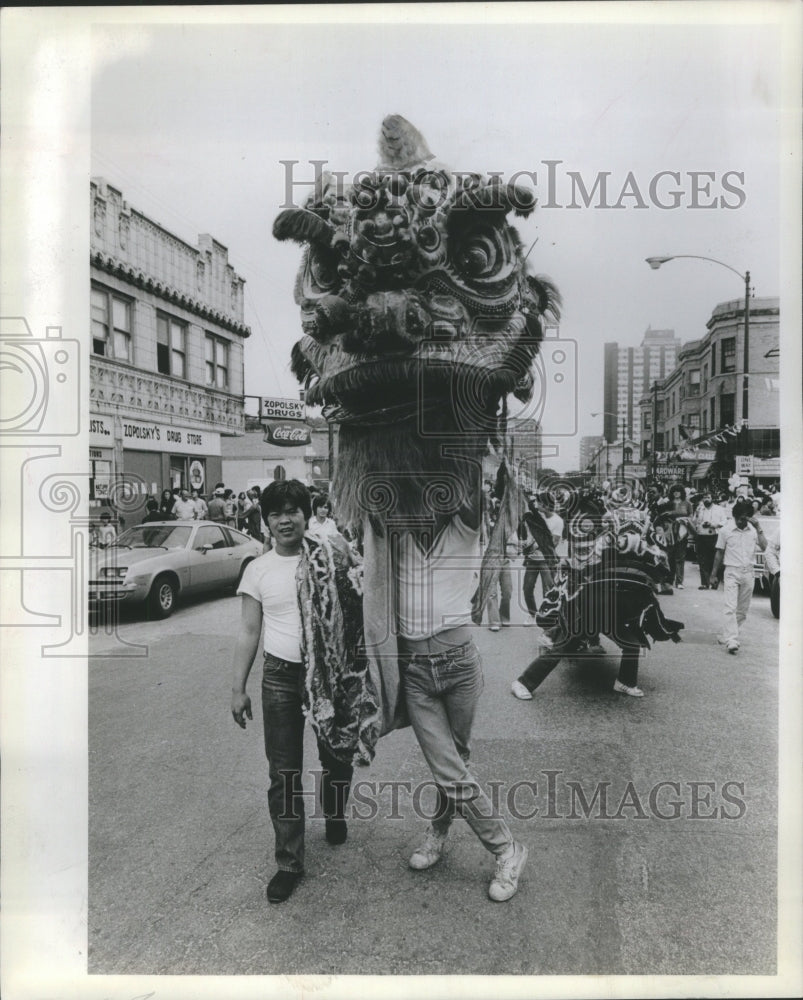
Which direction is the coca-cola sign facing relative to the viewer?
toward the camera

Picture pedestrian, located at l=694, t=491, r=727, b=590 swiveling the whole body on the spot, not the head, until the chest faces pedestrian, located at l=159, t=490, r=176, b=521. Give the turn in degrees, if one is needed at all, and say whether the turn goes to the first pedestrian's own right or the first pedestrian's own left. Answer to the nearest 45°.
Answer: approximately 45° to the first pedestrian's own right

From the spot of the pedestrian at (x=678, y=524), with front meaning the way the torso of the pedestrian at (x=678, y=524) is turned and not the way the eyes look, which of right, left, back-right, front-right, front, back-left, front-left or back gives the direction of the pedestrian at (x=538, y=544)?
front-right

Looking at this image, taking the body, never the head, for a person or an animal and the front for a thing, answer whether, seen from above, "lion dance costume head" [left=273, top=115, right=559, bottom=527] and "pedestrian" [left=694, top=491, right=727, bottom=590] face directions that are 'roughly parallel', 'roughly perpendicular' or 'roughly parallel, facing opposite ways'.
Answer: roughly parallel

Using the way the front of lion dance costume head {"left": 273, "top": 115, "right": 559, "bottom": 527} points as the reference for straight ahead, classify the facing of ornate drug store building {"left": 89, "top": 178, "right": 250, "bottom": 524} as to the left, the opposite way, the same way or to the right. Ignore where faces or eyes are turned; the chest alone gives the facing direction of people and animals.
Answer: to the left

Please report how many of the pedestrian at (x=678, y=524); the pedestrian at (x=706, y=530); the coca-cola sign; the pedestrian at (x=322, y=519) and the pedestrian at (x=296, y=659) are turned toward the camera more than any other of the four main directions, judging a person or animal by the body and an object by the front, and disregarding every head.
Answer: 5

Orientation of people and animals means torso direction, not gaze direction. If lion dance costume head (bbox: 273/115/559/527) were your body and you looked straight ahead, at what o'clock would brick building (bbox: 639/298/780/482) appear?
The brick building is roughly at 7 o'clock from the lion dance costume head.

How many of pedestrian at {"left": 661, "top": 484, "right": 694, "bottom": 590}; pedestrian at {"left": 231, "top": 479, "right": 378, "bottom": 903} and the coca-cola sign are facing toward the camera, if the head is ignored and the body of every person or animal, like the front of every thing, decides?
3

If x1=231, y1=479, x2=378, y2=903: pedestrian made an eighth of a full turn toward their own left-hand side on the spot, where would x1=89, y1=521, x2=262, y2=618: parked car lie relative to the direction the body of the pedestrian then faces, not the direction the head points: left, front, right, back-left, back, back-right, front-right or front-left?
back

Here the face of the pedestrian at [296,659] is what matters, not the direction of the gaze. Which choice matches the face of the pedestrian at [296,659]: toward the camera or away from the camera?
toward the camera

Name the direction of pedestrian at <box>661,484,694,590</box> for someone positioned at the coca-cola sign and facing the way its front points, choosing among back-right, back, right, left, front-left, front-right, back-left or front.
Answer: left

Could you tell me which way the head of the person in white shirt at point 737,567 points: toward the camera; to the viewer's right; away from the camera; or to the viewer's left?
toward the camera

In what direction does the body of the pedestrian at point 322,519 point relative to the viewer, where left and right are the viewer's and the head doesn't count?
facing the viewer

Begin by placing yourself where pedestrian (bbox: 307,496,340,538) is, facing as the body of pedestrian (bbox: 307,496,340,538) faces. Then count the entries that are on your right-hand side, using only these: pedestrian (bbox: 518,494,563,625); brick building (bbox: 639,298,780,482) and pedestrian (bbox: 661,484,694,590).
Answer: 0

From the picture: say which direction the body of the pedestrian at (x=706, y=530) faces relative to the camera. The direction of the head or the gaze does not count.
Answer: toward the camera
